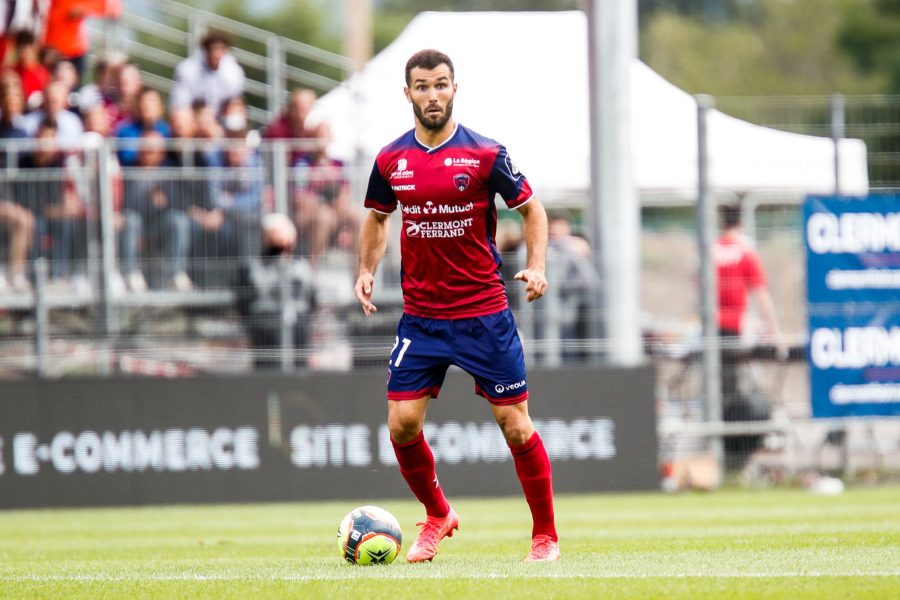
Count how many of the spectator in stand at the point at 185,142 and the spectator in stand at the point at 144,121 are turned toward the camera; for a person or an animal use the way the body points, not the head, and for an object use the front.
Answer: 2

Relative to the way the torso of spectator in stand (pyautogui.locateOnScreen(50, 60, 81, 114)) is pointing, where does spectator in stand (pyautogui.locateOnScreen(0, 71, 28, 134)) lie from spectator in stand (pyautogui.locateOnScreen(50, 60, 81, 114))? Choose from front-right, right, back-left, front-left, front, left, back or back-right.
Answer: front-right

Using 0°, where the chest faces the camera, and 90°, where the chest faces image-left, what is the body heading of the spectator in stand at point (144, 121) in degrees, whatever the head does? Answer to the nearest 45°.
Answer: approximately 0°

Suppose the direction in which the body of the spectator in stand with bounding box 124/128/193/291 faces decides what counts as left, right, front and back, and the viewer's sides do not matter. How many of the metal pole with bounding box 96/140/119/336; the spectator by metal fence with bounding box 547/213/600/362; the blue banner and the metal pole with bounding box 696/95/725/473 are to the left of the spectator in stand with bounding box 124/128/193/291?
3

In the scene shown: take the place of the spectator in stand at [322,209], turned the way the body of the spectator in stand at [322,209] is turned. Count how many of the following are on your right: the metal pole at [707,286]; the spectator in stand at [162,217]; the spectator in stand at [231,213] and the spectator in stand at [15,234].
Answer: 3

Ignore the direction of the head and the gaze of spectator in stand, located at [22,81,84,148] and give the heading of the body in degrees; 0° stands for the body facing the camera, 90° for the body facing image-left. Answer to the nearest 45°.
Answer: approximately 0°
